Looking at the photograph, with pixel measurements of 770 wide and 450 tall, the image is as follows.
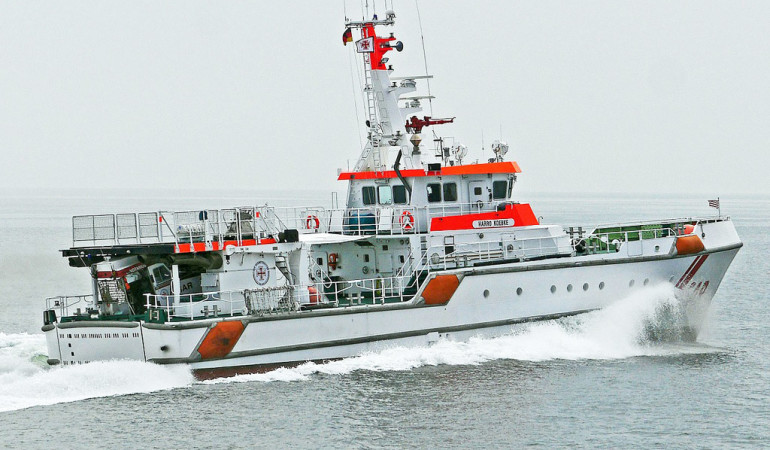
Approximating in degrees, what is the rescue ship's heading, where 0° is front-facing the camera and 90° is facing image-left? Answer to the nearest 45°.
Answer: approximately 225°
